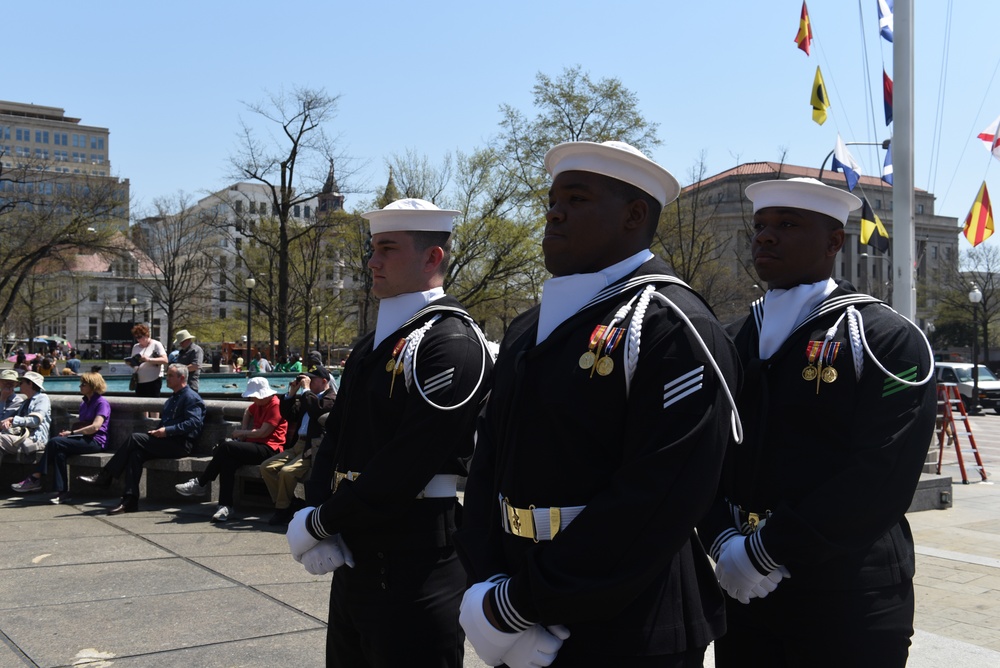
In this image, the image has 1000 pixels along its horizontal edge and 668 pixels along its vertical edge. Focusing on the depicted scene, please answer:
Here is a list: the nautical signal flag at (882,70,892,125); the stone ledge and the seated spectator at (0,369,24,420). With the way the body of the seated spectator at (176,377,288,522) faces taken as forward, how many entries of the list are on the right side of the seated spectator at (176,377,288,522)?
1

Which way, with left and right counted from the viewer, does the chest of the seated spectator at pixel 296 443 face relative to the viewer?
facing the viewer and to the left of the viewer

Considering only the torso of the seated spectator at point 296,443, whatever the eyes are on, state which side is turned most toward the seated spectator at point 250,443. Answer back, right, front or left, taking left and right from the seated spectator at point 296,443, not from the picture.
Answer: right

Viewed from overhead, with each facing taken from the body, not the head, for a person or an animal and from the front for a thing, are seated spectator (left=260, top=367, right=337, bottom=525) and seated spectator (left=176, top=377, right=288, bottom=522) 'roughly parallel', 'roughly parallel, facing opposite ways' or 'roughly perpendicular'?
roughly parallel

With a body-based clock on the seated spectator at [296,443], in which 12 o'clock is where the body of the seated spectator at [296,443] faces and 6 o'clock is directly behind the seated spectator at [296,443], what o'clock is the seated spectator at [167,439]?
the seated spectator at [167,439] is roughly at 3 o'clock from the seated spectator at [296,443].

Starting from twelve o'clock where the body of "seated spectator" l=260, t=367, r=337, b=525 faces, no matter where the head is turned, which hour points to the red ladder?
The red ladder is roughly at 7 o'clock from the seated spectator.

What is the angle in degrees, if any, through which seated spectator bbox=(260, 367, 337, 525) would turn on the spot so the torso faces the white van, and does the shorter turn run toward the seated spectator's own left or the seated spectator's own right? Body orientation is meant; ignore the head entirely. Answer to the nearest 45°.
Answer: approximately 180°

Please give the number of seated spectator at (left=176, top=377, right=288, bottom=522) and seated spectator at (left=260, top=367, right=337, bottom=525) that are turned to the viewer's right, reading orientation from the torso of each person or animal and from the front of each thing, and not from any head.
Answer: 0
